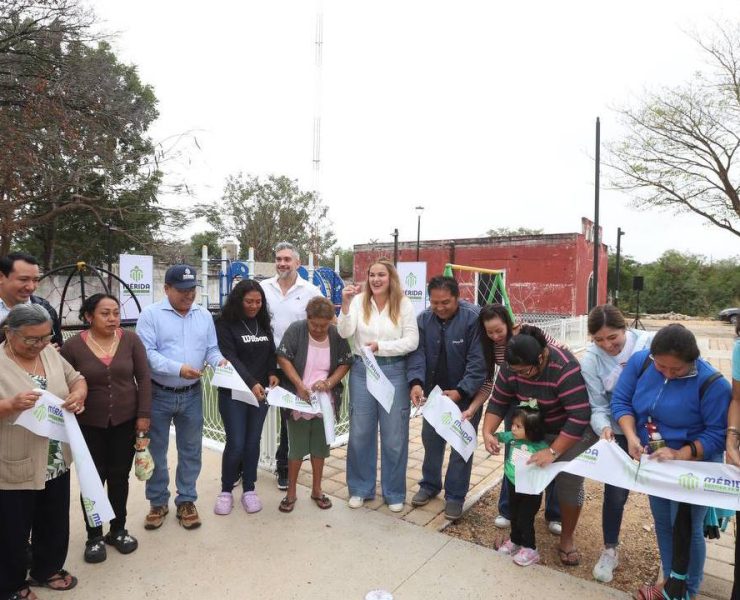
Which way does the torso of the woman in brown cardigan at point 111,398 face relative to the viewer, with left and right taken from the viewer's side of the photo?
facing the viewer

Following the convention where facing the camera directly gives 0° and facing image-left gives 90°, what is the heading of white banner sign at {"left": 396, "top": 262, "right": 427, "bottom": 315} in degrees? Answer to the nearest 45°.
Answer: approximately 0°

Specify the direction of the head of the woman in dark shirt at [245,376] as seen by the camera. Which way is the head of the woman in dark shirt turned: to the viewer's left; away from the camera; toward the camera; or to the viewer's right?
toward the camera

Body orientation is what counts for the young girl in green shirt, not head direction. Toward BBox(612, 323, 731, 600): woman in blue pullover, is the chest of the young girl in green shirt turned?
no

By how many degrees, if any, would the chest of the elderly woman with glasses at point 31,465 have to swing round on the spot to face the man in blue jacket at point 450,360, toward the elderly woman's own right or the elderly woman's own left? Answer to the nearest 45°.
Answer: approximately 45° to the elderly woman's own left

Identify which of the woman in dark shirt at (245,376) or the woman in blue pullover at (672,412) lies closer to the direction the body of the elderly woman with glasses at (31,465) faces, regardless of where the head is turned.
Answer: the woman in blue pullover

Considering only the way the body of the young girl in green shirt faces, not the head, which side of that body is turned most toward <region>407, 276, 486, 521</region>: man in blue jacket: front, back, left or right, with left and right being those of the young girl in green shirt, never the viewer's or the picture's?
right

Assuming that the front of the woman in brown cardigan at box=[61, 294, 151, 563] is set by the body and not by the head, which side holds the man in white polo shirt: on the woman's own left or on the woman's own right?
on the woman's own left

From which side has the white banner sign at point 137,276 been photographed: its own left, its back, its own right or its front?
front

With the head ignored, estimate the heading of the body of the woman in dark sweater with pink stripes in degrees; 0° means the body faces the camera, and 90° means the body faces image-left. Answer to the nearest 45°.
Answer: approximately 45°

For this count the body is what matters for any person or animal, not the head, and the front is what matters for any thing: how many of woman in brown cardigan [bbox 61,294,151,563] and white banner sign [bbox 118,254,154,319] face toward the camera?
2

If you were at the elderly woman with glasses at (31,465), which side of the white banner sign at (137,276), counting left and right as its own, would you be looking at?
front

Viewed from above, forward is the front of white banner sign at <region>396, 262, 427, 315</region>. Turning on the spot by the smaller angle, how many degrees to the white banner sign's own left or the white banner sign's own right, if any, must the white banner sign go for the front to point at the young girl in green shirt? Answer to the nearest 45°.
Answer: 0° — it already faces them

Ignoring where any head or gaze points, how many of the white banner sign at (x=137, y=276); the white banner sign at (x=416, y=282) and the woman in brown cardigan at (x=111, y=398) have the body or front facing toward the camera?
3
